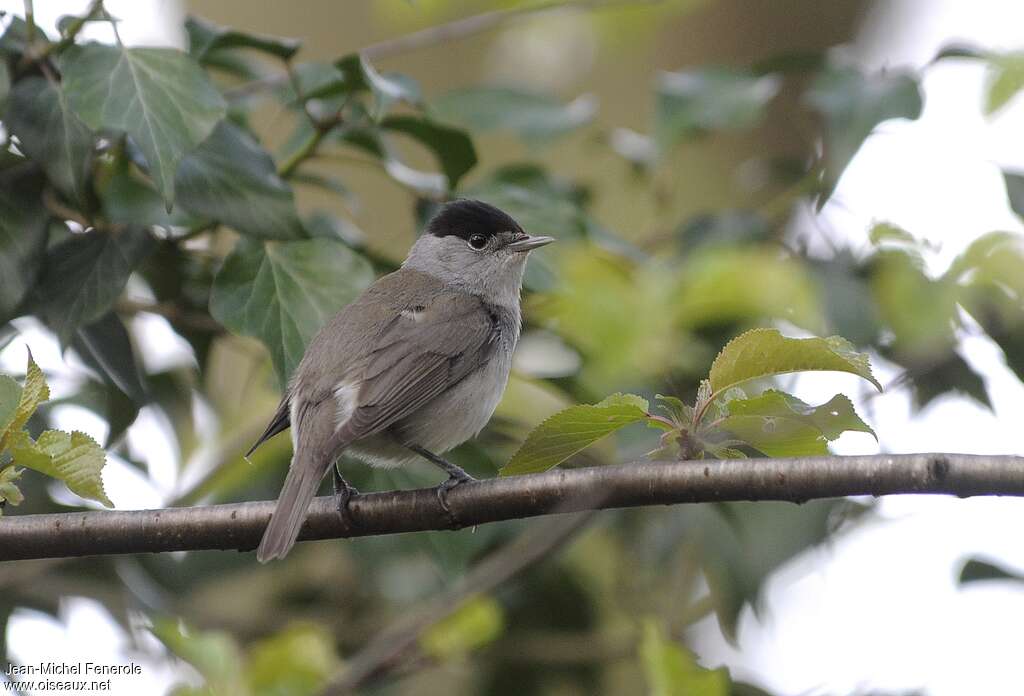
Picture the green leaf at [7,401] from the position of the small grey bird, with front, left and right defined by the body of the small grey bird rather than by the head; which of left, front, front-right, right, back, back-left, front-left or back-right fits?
back

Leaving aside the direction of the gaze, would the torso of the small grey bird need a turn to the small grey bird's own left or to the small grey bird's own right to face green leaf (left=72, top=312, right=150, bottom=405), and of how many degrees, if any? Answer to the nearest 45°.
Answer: approximately 135° to the small grey bird's own left

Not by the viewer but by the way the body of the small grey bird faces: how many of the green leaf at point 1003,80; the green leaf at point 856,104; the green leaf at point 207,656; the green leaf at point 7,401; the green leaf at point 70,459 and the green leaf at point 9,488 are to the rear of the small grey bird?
4

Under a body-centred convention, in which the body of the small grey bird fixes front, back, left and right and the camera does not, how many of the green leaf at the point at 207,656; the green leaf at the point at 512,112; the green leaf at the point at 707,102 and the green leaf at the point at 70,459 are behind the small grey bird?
2

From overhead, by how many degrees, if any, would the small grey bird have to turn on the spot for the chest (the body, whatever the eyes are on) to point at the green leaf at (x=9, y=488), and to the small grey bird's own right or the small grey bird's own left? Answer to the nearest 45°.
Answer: approximately 180°

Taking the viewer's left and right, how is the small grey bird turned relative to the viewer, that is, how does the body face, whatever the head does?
facing away from the viewer and to the right of the viewer

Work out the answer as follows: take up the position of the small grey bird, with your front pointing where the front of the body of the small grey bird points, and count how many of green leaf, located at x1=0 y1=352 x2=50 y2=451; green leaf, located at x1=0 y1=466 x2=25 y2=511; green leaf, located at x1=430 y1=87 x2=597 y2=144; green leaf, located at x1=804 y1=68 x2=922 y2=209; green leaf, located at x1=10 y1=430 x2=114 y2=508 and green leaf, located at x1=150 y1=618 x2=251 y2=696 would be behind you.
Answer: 4

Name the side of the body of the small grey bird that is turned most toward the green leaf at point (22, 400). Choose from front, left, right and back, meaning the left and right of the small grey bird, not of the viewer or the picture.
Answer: back

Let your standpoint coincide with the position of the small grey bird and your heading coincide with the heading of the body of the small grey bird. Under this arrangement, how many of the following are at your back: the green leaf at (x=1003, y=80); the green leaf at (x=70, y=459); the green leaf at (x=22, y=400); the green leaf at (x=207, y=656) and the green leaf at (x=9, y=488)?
4
